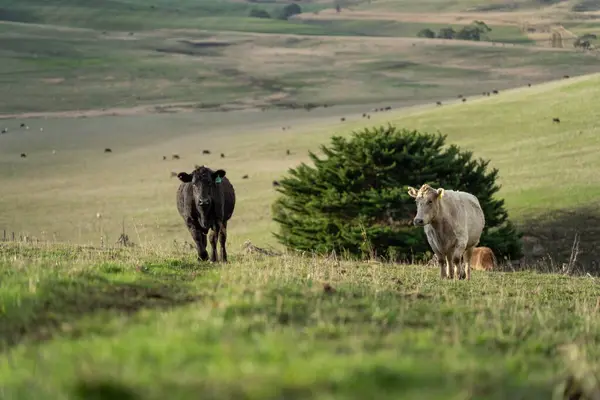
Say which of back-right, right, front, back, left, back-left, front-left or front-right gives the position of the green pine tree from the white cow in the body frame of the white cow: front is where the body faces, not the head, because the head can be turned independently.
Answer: back-right

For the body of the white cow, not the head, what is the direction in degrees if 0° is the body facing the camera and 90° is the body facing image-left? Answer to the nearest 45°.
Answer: approximately 45°

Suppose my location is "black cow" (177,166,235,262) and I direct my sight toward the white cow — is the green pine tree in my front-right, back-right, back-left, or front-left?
front-left

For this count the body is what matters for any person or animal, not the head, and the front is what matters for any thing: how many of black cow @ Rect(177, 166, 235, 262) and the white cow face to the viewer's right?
0

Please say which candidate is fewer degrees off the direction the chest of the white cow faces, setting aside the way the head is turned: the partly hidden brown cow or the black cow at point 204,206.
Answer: the black cow

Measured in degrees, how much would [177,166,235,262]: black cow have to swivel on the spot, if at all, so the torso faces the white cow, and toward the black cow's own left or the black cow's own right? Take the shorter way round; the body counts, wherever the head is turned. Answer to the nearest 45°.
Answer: approximately 90° to the black cow's own left

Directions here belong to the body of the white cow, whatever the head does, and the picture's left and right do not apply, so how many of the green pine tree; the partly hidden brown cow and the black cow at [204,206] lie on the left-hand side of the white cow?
0

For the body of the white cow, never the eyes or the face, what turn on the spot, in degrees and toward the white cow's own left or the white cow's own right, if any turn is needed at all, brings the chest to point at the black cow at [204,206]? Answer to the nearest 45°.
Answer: approximately 45° to the white cow's own right

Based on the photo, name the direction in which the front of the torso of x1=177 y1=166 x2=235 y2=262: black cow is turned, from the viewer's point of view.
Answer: toward the camera
